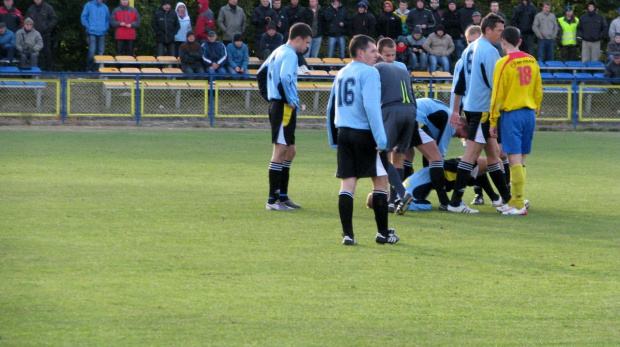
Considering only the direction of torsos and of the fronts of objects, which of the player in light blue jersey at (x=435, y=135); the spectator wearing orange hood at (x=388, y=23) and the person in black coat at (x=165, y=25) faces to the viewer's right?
the player in light blue jersey

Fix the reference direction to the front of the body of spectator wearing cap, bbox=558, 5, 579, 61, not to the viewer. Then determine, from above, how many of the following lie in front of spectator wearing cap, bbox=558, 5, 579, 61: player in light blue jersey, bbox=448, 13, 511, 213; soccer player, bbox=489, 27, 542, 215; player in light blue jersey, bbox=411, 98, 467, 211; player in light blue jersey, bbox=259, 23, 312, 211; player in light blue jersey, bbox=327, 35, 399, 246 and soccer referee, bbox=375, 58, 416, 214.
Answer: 6

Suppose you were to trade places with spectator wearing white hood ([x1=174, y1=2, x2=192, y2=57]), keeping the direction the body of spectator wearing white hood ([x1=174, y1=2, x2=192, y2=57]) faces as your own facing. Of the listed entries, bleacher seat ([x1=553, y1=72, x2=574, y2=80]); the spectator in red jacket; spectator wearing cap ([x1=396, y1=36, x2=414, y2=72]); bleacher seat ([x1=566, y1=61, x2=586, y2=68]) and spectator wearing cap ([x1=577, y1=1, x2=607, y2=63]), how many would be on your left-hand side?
4

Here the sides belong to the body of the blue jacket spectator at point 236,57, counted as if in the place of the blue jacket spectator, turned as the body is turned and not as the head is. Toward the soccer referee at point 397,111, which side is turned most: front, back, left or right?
front

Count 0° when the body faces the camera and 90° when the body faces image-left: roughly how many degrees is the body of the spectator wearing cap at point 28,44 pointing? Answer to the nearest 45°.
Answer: approximately 0°

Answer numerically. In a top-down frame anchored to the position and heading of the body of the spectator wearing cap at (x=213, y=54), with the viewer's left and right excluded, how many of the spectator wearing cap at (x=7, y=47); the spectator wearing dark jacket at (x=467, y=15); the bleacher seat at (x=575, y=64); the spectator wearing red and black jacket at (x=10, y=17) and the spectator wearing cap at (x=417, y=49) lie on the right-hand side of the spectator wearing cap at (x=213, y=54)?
2

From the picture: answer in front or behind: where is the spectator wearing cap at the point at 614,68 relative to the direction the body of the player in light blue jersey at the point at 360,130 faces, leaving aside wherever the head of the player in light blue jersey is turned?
in front

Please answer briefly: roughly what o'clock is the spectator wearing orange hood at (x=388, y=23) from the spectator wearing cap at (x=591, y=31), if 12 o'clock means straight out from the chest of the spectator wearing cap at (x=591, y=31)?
the spectator wearing orange hood at (x=388, y=23) is roughly at 2 o'clock from the spectator wearing cap at (x=591, y=31).

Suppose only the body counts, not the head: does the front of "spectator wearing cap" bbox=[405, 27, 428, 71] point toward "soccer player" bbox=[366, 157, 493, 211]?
yes

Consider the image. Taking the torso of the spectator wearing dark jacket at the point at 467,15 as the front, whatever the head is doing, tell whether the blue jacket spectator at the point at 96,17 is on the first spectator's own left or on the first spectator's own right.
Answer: on the first spectator's own right

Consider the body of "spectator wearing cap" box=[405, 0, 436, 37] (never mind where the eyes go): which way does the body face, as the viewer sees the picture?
toward the camera

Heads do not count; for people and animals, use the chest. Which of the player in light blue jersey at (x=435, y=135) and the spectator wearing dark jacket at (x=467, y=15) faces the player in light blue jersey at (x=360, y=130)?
the spectator wearing dark jacket

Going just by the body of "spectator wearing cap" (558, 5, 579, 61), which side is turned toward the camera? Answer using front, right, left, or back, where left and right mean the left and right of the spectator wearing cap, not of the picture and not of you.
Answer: front
